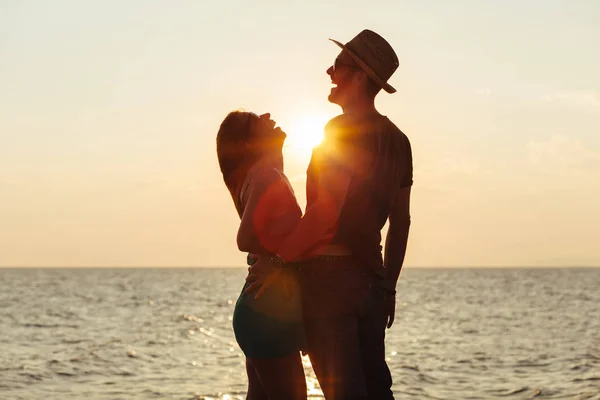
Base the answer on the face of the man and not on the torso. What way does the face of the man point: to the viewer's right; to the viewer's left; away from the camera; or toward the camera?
to the viewer's left

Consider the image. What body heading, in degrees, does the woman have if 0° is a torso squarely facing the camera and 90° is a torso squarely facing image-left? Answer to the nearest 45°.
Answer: approximately 270°

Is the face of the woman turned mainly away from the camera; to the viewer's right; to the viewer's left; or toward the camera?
to the viewer's right
